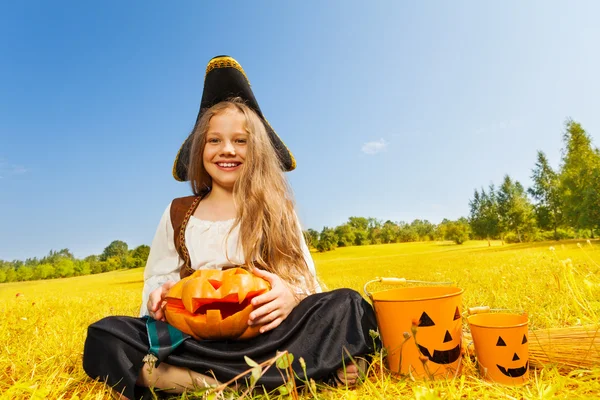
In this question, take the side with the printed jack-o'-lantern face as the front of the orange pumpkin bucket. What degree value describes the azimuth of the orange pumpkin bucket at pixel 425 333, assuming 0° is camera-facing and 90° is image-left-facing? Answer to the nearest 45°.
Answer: approximately 315°

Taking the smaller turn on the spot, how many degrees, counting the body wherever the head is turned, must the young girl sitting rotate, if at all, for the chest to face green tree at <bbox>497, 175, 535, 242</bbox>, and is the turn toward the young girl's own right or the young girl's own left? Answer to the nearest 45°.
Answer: approximately 135° to the young girl's own left

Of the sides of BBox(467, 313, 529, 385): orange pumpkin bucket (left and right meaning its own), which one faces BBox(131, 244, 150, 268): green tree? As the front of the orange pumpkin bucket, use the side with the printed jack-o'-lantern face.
back

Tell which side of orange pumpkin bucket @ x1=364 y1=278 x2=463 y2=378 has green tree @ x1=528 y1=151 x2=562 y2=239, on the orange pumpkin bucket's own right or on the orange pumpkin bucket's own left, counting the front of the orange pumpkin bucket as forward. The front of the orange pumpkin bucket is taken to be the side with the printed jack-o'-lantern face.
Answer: on the orange pumpkin bucket's own left

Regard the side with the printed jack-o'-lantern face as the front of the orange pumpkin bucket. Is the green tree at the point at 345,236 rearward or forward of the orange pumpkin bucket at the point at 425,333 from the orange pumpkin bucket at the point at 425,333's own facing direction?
rearward
